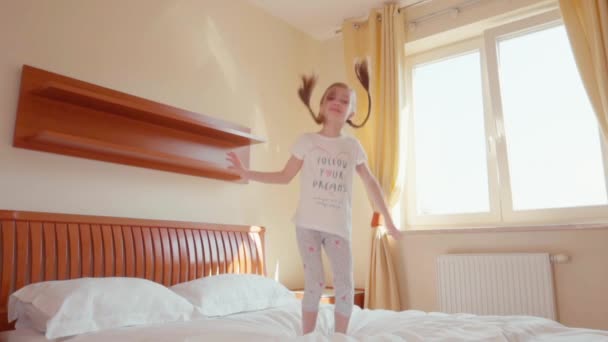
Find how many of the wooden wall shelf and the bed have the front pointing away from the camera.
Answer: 0

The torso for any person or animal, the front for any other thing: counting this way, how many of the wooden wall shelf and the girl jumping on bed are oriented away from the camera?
0

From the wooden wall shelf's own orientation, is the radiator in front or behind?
in front

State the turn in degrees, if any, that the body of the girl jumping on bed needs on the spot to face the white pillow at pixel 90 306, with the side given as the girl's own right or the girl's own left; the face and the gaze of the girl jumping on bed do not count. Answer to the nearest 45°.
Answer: approximately 90° to the girl's own right

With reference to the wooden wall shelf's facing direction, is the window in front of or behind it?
in front

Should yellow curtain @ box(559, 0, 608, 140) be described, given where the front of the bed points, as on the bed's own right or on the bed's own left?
on the bed's own left

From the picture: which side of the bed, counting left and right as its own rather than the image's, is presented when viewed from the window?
left

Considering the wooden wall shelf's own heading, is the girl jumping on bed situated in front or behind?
in front

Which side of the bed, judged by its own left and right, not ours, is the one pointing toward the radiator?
left

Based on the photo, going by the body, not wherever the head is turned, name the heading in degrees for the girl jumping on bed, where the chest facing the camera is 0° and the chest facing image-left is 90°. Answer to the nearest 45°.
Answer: approximately 0°

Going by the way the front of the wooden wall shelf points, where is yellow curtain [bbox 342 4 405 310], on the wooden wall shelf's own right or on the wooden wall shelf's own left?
on the wooden wall shelf's own left

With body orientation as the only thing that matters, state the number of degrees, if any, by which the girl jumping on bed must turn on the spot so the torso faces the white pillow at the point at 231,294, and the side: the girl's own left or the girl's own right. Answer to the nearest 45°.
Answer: approximately 135° to the girl's own right
